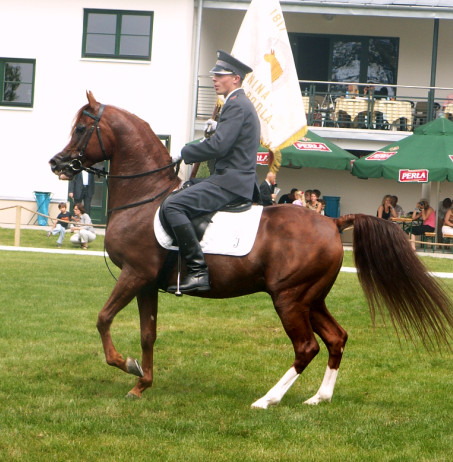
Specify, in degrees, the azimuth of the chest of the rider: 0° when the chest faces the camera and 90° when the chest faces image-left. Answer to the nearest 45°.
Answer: approximately 90°

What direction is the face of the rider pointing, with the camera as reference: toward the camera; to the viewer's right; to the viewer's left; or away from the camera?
to the viewer's left

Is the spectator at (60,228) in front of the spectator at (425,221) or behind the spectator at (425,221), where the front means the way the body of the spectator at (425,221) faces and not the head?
in front

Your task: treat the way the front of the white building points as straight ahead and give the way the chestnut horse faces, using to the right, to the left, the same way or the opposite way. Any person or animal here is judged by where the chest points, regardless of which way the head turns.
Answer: to the right

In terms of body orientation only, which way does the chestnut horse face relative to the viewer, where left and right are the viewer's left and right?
facing to the left of the viewer

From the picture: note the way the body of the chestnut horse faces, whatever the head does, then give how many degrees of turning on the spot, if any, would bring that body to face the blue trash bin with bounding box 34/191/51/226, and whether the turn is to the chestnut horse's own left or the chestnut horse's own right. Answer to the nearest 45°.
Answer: approximately 90° to the chestnut horse's own right
